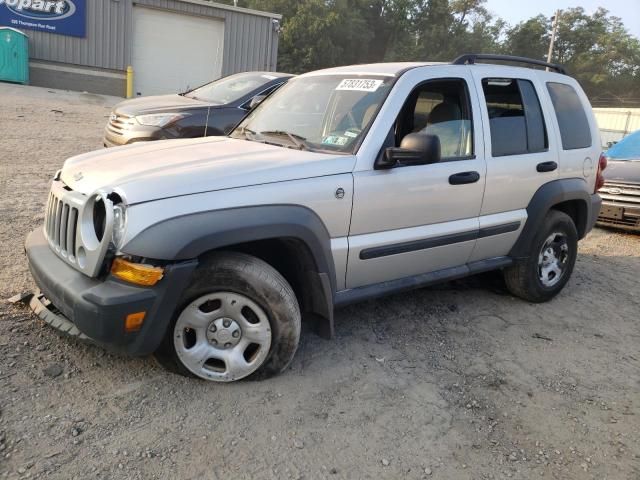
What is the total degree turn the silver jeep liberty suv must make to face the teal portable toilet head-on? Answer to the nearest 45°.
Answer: approximately 90° to its right

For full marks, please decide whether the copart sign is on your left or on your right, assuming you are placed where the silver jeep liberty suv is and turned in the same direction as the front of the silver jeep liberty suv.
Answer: on your right

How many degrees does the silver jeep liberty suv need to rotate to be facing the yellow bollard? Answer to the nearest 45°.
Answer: approximately 135° to its right

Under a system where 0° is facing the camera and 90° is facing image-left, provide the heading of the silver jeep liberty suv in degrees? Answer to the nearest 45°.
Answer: approximately 45°

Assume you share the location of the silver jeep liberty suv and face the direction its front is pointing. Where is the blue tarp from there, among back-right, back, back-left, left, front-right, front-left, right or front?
back
